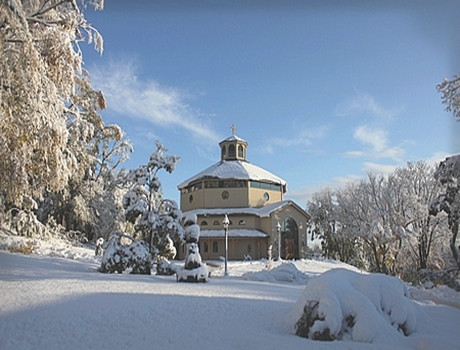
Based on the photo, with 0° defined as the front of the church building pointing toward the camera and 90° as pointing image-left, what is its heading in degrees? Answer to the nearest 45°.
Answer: approximately 315°

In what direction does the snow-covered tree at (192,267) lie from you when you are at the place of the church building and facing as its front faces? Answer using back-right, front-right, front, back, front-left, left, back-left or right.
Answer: front-right

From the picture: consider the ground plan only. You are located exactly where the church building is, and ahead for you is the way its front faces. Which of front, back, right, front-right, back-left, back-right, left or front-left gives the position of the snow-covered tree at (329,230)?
left

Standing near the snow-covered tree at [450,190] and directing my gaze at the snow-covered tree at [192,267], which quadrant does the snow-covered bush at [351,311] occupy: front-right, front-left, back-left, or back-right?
front-left

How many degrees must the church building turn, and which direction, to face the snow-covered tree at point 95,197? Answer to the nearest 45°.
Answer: approximately 135° to its right

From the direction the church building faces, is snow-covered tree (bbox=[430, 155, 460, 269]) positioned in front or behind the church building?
in front

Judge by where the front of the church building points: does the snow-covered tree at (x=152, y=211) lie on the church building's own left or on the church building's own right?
on the church building's own right

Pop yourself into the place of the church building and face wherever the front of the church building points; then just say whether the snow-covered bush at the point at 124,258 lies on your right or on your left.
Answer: on your right

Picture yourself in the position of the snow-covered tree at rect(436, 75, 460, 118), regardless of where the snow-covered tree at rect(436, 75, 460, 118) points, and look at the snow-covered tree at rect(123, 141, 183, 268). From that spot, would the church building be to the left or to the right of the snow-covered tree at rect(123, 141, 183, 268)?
right
